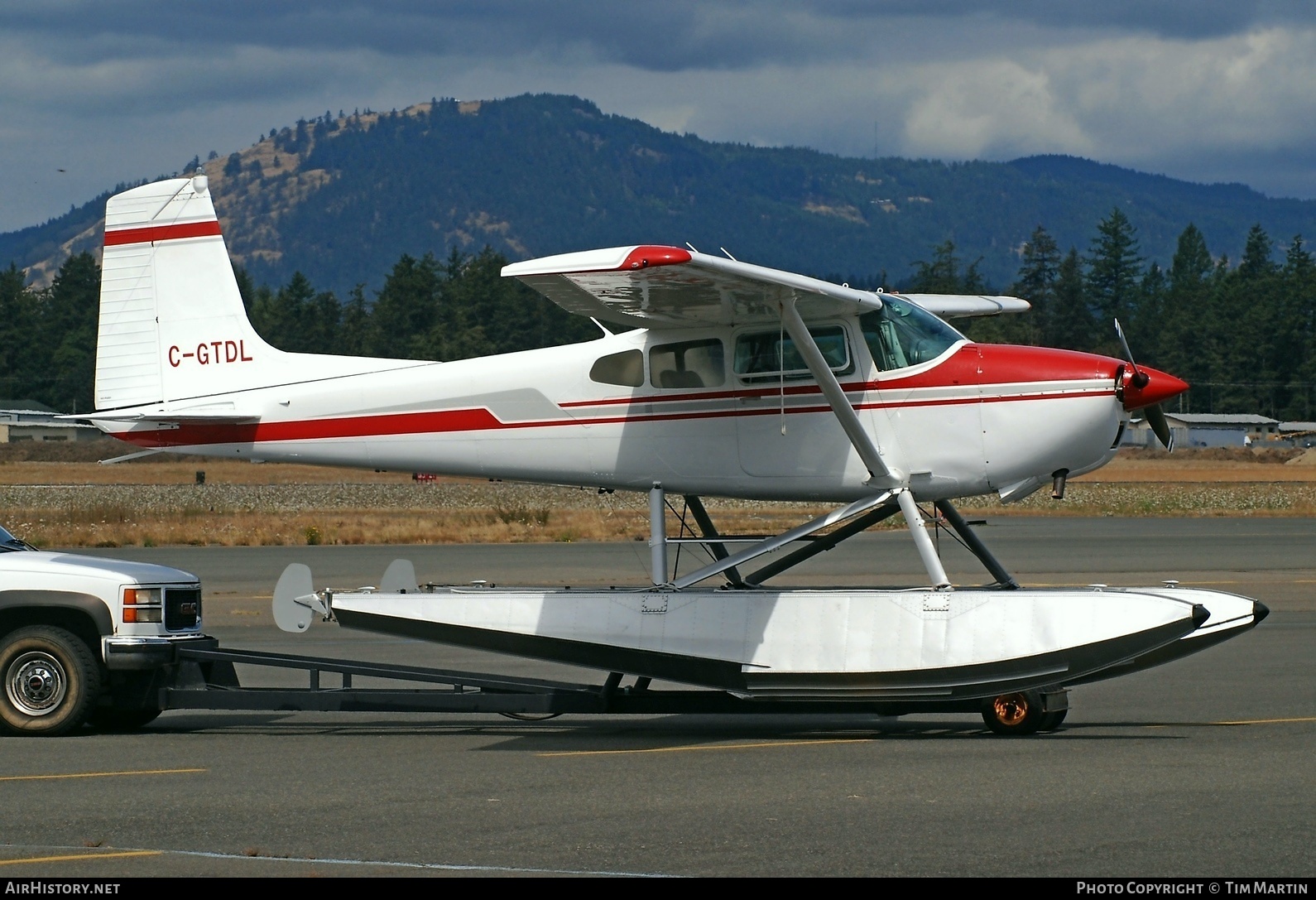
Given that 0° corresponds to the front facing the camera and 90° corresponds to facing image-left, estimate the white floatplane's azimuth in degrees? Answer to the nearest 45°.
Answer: approximately 270°
